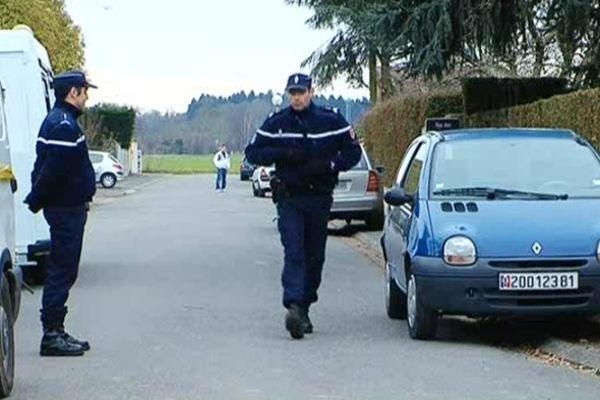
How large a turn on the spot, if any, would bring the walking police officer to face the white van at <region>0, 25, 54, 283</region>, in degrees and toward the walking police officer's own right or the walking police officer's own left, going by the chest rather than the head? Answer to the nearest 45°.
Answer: approximately 135° to the walking police officer's own right

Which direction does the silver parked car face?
away from the camera

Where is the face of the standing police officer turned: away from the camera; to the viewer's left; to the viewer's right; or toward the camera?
to the viewer's right

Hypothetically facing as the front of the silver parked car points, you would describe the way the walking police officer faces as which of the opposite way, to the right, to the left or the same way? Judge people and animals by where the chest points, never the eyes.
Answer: the opposite way

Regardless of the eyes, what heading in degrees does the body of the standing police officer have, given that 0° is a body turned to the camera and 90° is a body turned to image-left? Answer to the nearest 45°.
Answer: approximately 270°

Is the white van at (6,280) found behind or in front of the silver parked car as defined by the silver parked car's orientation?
behind

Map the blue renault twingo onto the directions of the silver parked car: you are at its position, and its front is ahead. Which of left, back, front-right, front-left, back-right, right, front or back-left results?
back
